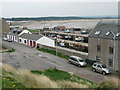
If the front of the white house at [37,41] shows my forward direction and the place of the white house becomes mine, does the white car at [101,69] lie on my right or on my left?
on my left

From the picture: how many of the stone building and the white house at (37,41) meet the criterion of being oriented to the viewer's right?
0

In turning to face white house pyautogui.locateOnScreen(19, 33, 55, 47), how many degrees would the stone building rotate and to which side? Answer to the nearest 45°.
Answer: approximately 90° to its right

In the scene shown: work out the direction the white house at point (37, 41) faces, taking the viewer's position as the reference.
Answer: facing the viewer and to the left of the viewer

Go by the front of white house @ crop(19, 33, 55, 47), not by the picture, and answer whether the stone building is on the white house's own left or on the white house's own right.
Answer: on the white house's own left
